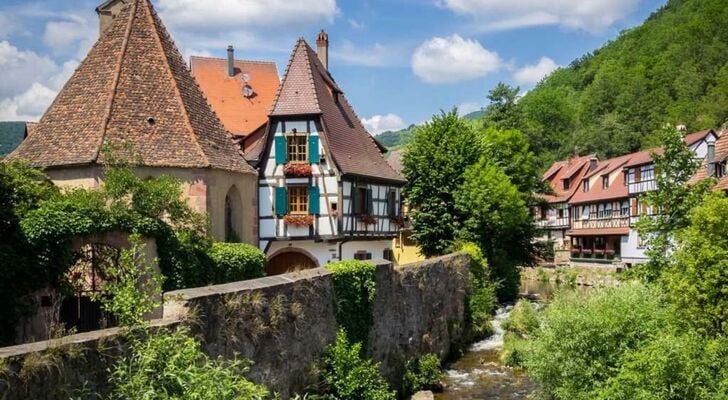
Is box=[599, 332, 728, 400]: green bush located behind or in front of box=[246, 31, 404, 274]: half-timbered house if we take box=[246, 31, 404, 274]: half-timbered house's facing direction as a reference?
in front

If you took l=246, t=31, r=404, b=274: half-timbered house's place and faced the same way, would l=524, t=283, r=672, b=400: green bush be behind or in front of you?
in front

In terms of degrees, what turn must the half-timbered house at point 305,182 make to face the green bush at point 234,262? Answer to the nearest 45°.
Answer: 0° — it already faces it

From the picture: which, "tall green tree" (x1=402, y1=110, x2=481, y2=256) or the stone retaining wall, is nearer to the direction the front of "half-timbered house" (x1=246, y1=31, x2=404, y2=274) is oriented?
the stone retaining wall

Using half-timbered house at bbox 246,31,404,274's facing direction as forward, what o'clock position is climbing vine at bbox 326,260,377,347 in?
The climbing vine is roughly at 12 o'clock from the half-timbered house.

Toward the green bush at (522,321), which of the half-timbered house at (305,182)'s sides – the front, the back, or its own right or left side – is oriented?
left

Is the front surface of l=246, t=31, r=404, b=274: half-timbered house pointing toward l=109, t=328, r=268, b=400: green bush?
yes

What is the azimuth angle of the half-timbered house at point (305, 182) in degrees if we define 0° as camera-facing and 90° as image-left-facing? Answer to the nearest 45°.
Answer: approximately 0°

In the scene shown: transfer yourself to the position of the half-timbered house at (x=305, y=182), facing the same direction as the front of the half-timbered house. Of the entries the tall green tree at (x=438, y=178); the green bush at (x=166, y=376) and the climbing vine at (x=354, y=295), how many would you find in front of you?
2

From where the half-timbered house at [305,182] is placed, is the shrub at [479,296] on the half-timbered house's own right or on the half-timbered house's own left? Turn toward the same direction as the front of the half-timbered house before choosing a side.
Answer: on the half-timbered house's own left
